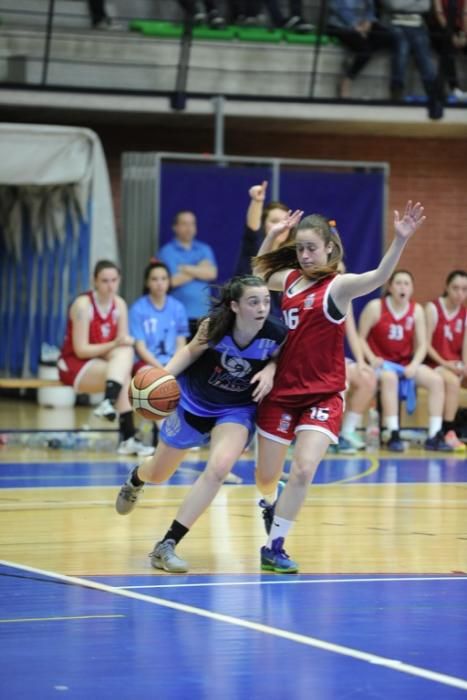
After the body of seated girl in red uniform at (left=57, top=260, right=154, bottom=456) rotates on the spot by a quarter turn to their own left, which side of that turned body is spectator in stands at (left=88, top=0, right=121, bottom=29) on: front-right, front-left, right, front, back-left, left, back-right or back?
front-left

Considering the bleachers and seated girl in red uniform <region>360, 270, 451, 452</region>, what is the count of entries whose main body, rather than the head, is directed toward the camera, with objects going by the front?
2

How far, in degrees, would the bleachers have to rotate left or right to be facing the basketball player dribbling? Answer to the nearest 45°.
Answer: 0° — it already faces them

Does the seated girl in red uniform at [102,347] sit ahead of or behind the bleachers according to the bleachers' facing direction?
ahead

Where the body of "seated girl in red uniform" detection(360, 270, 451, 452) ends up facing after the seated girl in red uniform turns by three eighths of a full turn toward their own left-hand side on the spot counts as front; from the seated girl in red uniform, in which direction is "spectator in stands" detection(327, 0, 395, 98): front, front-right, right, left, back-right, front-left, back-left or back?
front-left

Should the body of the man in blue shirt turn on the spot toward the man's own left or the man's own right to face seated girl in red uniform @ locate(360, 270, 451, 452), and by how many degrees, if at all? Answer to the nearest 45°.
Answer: approximately 45° to the man's own left

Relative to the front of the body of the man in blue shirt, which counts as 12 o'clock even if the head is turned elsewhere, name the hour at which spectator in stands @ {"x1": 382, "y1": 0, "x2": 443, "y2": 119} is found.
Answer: The spectator in stands is roughly at 7 o'clock from the man in blue shirt.
